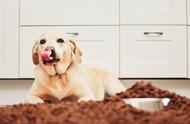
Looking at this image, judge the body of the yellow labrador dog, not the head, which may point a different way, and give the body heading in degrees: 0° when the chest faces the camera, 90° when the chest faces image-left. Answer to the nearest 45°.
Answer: approximately 45°
